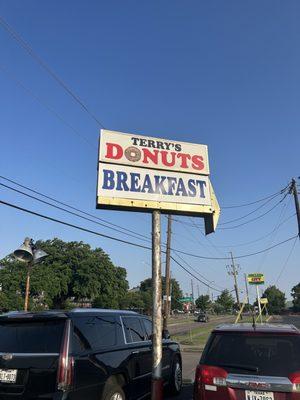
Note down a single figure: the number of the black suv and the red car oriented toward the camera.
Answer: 0

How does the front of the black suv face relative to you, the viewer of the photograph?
facing away from the viewer and to the right of the viewer

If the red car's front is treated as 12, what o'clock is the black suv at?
The black suv is roughly at 9 o'clock from the red car.

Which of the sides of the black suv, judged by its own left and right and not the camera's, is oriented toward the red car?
right

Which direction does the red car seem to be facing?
away from the camera

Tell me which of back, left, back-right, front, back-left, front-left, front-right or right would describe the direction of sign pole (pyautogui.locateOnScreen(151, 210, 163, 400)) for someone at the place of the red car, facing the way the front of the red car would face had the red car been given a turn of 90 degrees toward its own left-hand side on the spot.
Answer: front-right

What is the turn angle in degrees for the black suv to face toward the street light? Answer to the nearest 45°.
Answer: approximately 45° to its left

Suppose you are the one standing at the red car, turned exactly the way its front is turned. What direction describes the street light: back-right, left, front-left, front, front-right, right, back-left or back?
front-left
